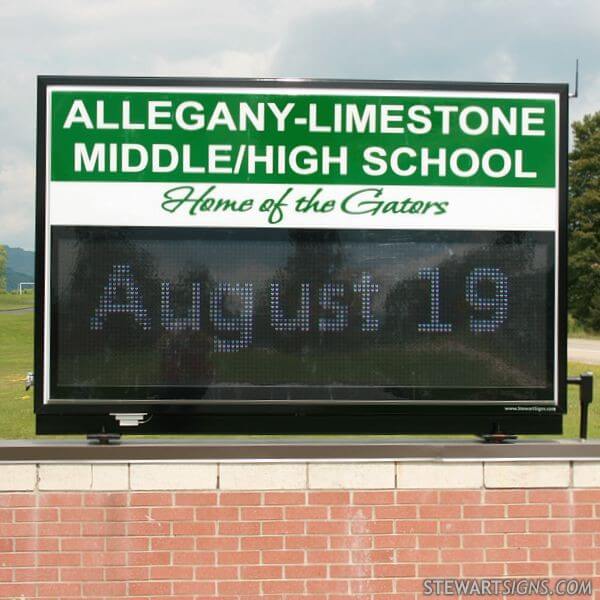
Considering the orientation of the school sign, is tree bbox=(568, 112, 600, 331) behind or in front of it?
behind

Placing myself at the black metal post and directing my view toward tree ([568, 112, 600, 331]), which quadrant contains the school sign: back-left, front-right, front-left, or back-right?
back-left

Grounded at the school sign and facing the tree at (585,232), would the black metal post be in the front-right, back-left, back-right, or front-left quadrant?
front-right

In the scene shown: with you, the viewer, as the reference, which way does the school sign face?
facing the viewer

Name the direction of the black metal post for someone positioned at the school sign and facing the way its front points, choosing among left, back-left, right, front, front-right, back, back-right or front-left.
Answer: left
